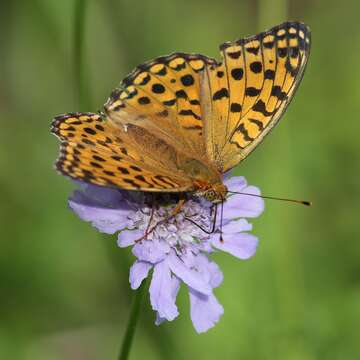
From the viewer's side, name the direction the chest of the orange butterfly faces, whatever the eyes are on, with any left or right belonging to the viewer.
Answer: facing the viewer and to the right of the viewer
